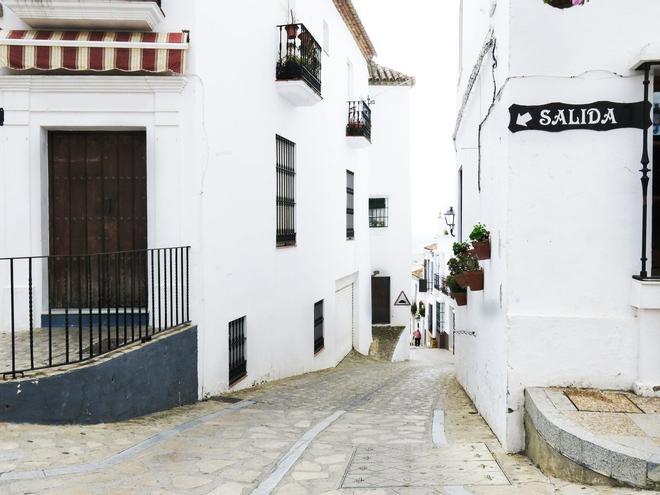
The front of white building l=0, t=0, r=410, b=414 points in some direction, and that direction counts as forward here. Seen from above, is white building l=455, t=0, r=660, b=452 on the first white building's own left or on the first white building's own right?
on the first white building's own left

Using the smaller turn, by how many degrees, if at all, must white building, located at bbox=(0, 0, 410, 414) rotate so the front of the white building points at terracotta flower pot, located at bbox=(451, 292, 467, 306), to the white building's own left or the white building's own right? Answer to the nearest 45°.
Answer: approximately 90° to the white building's own left

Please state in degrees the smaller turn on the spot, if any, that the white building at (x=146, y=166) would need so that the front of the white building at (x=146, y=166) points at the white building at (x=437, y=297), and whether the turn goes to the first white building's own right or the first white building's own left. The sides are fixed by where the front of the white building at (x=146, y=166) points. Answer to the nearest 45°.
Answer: approximately 135° to the first white building's own left

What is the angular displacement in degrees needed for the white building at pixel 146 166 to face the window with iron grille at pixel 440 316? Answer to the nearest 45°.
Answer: approximately 135° to its left

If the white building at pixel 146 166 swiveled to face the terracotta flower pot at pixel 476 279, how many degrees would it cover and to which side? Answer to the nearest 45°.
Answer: approximately 45° to its left

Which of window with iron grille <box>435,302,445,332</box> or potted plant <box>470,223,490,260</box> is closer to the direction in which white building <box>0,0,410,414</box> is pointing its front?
the potted plant

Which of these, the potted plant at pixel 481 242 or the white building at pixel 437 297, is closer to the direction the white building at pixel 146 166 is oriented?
the potted plant

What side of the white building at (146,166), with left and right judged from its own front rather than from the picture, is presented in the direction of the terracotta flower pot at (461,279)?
left

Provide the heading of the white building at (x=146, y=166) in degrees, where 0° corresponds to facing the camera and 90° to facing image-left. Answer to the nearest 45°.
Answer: approximately 0°
